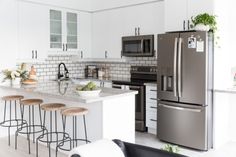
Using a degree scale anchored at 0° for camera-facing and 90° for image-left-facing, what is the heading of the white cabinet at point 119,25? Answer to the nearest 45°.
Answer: approximately 45°

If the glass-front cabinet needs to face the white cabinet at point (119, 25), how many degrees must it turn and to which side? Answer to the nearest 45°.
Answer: approximately 45° to its left

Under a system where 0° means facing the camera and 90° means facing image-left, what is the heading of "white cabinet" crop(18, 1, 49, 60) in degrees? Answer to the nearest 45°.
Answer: approximately 315°

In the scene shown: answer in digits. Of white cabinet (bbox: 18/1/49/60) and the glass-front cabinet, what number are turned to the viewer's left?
0

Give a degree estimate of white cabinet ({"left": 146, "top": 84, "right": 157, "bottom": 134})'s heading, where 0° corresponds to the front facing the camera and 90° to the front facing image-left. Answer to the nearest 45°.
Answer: approximately 45°

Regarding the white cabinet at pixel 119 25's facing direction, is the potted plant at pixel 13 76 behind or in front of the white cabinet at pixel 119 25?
in front

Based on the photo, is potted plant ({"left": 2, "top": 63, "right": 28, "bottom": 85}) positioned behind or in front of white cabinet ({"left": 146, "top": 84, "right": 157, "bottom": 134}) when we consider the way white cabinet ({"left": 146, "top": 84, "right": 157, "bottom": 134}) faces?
in front

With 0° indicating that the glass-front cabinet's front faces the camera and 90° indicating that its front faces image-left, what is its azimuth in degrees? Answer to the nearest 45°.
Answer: approximately 315°

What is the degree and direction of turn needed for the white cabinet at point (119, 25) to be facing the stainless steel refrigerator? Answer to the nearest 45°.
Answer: approximately 90° to its left
